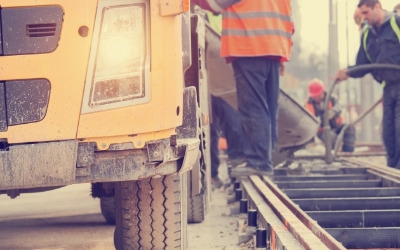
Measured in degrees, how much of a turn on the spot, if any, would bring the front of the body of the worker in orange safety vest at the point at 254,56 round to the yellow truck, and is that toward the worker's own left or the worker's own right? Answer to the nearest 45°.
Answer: approximately 135° to the worker's own left

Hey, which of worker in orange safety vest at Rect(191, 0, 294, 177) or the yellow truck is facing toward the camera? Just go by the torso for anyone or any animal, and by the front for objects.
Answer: the yellow truck

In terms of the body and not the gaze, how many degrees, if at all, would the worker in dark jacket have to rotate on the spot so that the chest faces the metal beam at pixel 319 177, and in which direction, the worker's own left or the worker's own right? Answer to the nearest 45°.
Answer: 0° — they already face it

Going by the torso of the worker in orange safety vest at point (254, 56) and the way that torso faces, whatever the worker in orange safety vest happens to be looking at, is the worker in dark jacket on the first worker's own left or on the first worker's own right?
on the first worker's own right

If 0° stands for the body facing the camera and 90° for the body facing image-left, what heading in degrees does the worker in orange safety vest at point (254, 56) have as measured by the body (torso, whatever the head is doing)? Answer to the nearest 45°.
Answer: approximately 135°

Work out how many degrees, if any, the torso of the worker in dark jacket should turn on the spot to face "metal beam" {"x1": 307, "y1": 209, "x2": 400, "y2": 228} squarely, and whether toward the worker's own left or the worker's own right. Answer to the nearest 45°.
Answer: approximately 45° to the worker's own left

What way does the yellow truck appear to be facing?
toward the camera

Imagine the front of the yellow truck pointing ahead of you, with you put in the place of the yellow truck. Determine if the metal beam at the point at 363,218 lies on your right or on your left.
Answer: on your left

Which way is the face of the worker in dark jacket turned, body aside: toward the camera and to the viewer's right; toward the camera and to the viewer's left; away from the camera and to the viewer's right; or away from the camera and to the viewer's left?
toward the camera and to the viewer's left

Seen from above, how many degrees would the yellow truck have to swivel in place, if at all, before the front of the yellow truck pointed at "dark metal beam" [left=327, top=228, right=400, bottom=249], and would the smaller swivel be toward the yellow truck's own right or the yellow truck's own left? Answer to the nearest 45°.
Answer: approximately 90° to the yellow truck's own left

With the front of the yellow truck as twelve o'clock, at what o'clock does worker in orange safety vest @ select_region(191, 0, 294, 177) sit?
The worker in orange safety vest is roughly at 7 o'clock from the yellow truck.

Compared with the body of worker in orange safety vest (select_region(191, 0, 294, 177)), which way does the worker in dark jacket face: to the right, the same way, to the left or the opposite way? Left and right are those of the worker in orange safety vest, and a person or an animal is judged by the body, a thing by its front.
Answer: to the left

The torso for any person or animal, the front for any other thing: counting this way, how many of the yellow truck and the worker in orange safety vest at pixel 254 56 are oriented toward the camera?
1
